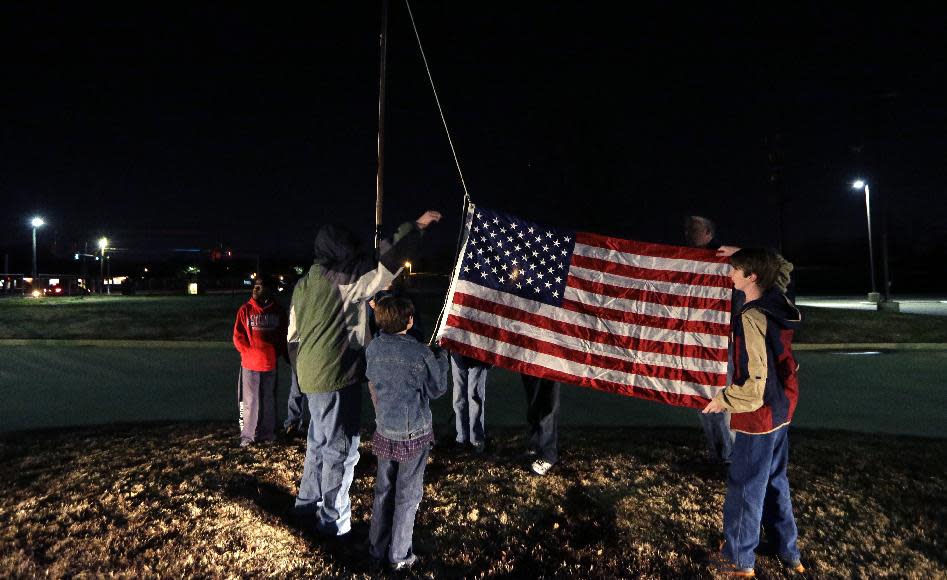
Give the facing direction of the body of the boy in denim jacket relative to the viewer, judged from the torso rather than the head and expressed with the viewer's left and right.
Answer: facing away from the viewer and to the right of the viewer

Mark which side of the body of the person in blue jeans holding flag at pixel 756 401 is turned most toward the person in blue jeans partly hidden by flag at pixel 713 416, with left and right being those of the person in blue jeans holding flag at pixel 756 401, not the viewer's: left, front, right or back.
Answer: right

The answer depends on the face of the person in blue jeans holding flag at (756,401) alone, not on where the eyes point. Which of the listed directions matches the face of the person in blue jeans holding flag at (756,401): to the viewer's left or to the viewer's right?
to the viewer's left

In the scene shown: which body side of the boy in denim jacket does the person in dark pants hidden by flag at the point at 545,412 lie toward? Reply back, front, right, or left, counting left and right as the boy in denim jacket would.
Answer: front

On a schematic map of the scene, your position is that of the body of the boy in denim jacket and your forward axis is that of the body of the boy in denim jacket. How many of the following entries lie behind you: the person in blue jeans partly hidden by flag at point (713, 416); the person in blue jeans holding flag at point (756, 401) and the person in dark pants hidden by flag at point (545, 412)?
0

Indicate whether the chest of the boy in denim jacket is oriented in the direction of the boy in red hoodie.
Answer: no

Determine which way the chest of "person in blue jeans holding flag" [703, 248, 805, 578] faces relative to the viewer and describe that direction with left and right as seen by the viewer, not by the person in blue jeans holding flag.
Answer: facing to the left of the viewer

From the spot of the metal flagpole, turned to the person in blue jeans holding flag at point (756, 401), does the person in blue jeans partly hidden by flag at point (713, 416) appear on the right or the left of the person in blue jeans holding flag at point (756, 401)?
left

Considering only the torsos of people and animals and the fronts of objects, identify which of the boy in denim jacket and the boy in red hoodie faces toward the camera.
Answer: the boy in red hoodie

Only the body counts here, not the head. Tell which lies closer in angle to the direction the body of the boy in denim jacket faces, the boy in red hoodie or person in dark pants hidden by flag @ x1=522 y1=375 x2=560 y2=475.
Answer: the person in dark pants hidden by flag

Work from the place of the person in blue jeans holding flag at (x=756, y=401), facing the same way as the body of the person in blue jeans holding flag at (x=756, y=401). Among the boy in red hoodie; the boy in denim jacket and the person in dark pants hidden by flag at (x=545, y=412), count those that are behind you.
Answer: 0

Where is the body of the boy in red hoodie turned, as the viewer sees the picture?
toward the camera

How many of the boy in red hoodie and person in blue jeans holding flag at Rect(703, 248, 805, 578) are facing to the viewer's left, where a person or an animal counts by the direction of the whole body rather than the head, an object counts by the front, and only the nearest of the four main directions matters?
1

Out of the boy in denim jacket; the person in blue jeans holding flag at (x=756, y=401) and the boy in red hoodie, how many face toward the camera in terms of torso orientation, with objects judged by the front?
1

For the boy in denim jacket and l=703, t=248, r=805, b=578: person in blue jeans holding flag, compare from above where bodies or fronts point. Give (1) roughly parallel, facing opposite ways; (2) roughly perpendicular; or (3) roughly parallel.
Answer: roughly perpendicular

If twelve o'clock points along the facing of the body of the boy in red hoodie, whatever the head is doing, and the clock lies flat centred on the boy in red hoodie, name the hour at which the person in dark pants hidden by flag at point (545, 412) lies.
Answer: The person in dark pants hidden by flag is roughly at 10 o'clock from the boy in red hoodie.

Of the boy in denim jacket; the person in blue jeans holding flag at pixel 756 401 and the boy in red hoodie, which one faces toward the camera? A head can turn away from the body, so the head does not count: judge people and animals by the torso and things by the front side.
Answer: the boy in red hoodie
